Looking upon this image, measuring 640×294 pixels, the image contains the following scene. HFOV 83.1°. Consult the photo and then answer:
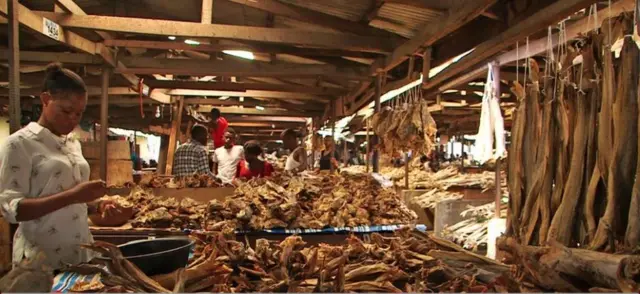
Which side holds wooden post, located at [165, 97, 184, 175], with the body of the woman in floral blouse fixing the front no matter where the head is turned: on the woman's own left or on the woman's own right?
on the woman's own left

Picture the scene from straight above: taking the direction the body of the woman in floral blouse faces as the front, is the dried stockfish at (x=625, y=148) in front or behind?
in front

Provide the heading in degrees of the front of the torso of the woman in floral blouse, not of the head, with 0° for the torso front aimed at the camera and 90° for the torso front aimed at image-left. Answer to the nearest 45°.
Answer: approximately 315°

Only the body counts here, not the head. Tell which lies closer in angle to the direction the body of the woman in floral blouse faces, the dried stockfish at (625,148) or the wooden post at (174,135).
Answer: the dried stockfish

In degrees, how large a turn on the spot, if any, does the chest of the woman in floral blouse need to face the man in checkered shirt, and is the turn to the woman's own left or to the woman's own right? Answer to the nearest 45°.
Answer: approximately 90° to the woman's own left

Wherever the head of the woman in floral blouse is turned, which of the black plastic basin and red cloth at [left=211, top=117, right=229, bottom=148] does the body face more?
the black plastic basin

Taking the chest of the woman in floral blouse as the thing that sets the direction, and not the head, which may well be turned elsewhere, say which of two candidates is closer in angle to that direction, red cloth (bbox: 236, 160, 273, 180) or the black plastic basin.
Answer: the black plastic basin

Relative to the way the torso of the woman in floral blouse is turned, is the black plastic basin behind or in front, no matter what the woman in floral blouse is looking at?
in front

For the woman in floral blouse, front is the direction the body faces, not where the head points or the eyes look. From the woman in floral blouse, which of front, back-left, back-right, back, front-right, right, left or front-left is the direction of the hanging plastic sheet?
front-left

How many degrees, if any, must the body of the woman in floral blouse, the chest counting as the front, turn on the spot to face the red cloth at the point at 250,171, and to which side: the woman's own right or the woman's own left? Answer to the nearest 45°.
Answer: approximately 90° to the woman's own left
